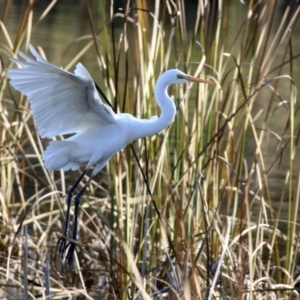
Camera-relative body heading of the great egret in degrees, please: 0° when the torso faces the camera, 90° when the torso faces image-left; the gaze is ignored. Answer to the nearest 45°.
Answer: approximately 270°
